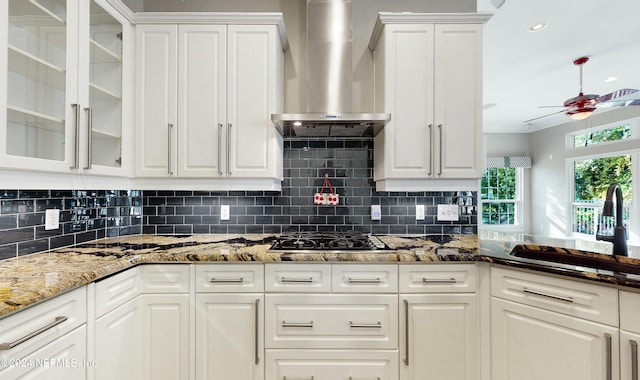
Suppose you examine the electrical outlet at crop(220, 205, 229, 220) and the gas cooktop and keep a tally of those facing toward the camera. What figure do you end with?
2

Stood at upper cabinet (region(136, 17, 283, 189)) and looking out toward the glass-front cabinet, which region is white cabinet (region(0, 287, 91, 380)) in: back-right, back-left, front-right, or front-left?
front-left

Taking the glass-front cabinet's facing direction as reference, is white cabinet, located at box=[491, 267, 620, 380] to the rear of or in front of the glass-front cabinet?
in front

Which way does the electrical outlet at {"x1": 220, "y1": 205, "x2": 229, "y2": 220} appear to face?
toward the camera

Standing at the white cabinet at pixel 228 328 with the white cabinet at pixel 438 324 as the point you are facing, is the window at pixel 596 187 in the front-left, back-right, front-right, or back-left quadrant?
front-left

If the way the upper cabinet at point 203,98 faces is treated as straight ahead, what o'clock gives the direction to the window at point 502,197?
The window is roughly at 8 o'clock from the upper cabinet.

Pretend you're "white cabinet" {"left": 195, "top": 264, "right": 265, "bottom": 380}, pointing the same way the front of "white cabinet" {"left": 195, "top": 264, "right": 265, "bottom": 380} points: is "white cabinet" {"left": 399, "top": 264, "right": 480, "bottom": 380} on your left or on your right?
on your left

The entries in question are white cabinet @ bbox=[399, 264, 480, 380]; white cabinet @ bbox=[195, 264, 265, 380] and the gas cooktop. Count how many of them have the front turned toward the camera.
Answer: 3

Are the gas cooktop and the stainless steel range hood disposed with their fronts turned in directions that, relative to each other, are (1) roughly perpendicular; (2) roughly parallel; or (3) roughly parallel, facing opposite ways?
roughly parallel

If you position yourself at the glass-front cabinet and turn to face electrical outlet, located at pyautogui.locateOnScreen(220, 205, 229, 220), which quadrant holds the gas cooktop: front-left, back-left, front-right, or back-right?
front-right

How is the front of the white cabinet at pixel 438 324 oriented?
toward the camera

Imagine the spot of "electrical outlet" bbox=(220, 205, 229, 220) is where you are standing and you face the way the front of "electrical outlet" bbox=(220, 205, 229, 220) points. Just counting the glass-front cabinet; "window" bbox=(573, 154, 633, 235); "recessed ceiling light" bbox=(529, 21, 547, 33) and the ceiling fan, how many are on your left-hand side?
3

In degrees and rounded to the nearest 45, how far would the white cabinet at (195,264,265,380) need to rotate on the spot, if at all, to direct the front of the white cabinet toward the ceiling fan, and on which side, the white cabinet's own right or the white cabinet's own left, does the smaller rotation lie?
approximately 90° to the white cabinet's own left

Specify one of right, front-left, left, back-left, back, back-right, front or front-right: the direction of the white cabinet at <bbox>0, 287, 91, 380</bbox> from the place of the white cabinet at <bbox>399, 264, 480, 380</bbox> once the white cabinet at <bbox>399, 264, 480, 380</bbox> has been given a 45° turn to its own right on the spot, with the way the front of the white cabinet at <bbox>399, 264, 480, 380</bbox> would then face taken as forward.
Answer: front

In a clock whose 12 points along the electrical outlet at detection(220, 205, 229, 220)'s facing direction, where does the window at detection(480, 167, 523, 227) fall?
The window is roughly at 8 o'clock from the electrical outlet.

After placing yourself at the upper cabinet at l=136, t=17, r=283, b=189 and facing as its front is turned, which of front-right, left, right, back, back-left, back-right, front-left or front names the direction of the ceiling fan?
left

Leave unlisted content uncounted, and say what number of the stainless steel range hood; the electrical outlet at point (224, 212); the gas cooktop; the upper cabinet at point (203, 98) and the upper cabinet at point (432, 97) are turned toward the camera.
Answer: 5
